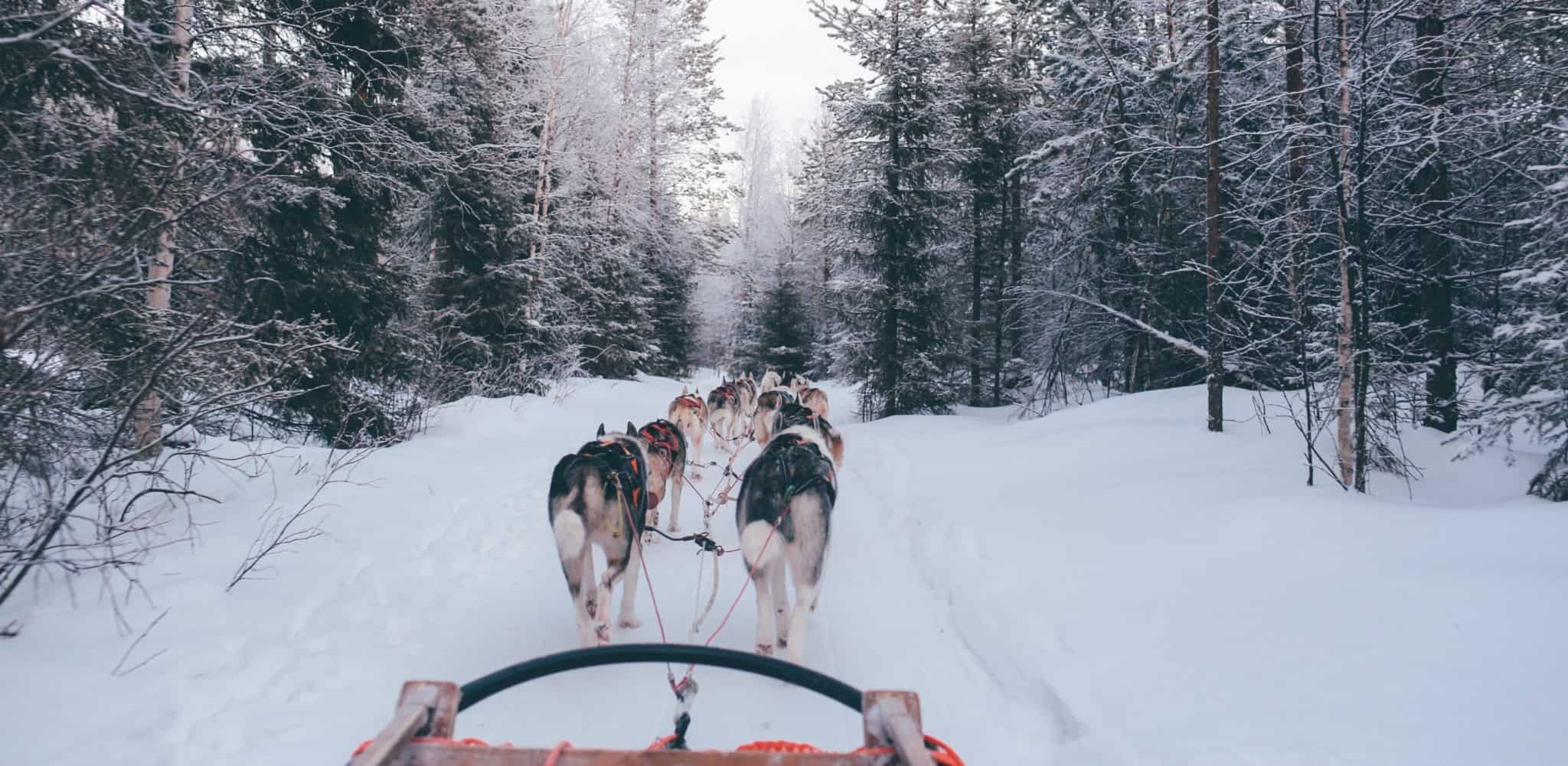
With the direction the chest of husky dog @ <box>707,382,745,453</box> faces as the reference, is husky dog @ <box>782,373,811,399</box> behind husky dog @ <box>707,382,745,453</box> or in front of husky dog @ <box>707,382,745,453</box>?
in front

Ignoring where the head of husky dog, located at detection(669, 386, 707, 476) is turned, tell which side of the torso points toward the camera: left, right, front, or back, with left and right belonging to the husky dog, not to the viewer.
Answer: back

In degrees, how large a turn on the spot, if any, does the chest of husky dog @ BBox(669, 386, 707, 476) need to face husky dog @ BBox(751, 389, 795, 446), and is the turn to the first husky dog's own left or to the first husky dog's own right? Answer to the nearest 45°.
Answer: approximately 45° to the first husky dog's own right

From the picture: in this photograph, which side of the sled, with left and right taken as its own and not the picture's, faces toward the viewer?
back

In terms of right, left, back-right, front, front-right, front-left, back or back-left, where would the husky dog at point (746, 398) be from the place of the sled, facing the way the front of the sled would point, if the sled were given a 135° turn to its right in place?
back-left

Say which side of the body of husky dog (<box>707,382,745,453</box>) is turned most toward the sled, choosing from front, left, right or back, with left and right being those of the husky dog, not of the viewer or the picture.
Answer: back

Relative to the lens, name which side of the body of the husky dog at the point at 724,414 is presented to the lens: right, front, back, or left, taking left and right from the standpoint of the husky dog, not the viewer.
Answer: back

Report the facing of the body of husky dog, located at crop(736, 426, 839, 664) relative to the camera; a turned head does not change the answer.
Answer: away from the camera

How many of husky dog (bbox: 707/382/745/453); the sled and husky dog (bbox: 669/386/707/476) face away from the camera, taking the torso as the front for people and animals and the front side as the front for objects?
3

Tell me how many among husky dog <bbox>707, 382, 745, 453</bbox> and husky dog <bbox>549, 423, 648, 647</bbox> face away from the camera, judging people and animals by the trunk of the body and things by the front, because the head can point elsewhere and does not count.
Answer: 2

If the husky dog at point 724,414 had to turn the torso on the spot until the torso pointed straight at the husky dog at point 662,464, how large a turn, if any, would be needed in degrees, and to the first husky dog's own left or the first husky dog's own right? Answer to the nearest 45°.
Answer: approximately 180°

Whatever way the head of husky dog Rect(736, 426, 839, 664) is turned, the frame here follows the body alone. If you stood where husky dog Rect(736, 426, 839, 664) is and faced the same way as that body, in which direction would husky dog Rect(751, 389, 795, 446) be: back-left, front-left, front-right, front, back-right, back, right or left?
front

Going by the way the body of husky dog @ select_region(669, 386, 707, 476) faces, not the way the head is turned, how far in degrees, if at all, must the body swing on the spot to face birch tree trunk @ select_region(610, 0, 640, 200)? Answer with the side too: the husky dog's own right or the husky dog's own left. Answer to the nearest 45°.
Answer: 0° — it already faces it

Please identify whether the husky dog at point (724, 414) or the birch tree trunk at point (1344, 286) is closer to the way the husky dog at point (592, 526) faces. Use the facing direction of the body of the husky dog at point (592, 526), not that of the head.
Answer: the husky dog

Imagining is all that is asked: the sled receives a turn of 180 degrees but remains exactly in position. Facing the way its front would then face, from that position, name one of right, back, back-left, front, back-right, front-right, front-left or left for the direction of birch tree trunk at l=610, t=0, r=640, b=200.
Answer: back

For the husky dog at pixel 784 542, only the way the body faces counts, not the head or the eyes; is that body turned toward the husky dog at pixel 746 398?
yes

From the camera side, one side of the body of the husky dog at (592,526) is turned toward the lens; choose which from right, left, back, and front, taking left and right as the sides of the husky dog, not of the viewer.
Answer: back
